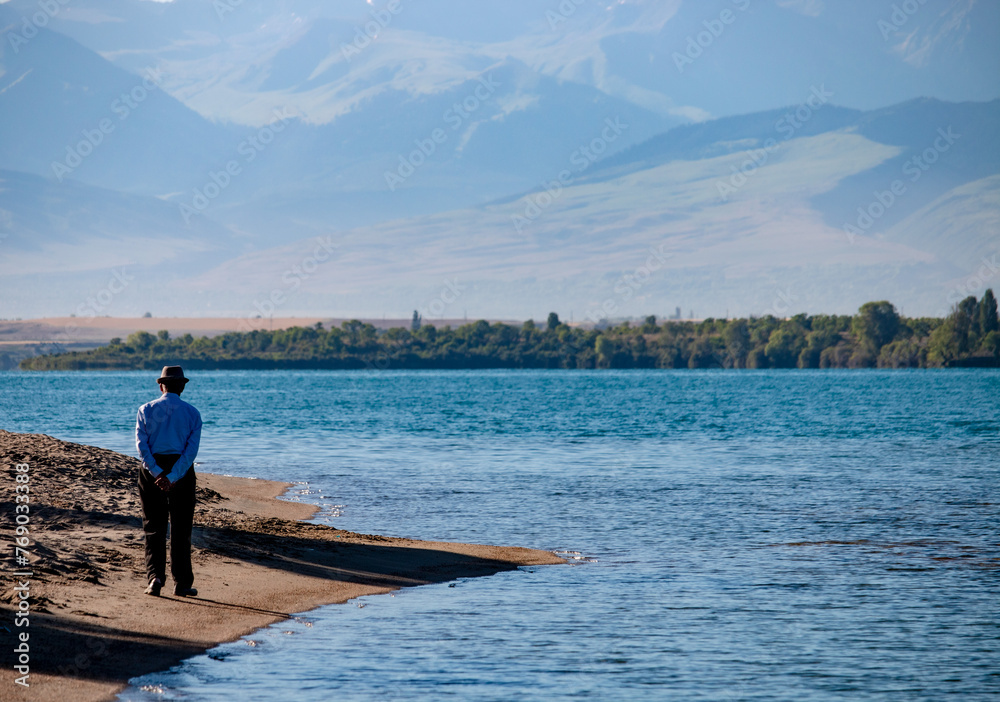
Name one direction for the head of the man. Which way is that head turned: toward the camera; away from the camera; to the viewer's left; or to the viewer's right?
away from the camera

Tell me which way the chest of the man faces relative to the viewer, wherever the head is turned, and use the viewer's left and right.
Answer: facing away from the viewer
